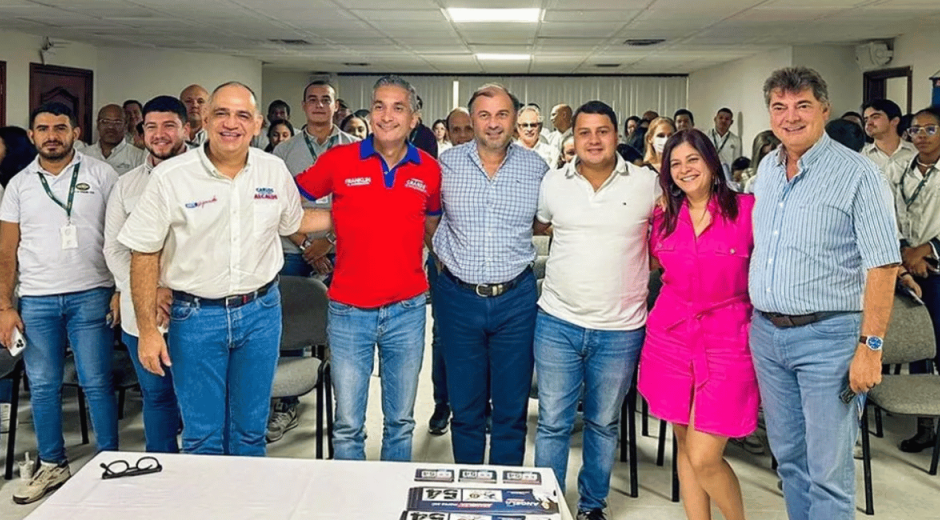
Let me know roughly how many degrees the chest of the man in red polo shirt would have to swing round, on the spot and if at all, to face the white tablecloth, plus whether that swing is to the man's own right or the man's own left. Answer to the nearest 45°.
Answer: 0° — they already face it

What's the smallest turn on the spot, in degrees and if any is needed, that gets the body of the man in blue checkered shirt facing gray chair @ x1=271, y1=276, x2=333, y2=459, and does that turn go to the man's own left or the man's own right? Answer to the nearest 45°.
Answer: approximately 135° to the man's own right

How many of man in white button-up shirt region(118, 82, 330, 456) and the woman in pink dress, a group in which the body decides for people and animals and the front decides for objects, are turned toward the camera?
2

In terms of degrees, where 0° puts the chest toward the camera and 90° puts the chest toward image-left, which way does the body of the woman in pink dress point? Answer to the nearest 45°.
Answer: approximately 0°

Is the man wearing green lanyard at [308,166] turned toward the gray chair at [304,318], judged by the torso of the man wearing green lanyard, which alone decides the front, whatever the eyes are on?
yes

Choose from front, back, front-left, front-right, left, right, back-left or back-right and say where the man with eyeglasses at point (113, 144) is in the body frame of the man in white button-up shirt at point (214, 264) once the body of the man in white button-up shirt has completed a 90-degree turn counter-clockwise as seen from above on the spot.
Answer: left

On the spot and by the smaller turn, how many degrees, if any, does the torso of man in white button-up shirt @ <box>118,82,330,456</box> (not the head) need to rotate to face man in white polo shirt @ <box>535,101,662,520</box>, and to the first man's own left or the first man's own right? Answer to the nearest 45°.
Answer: approximately 90° to the first man's own left
